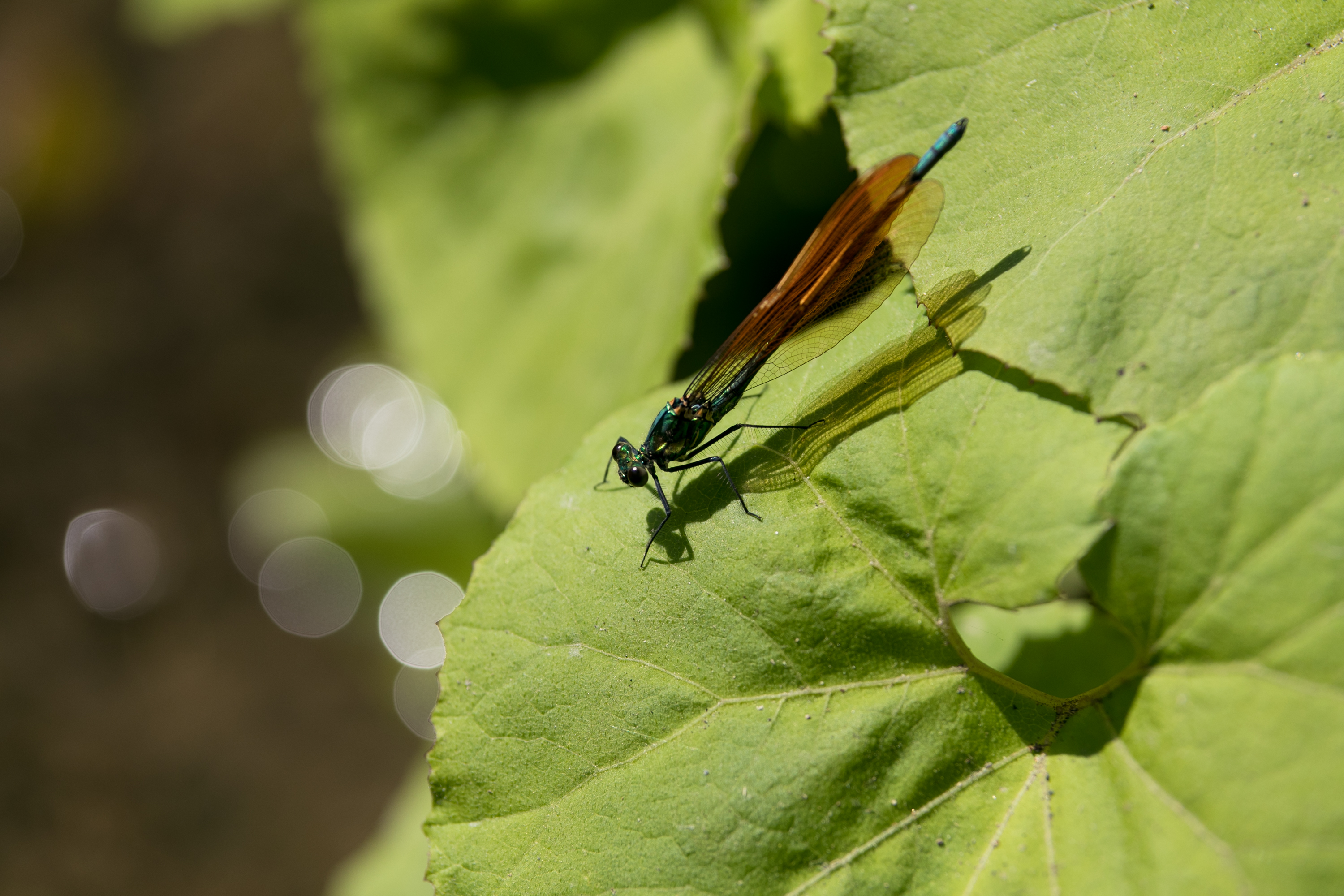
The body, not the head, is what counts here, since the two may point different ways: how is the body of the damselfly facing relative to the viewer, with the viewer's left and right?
facing the viewer and to the left of the viewer

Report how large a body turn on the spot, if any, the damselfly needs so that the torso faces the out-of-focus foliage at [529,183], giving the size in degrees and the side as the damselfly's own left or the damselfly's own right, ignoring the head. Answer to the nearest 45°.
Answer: approximately 135° to the damselfly's own right
